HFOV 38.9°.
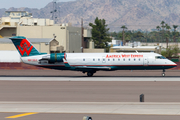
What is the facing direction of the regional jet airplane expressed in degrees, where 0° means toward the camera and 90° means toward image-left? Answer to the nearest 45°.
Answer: approximately 270°
